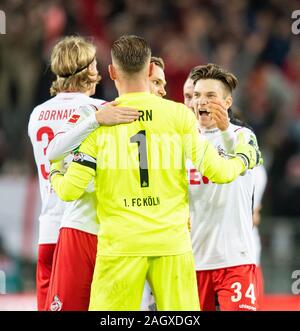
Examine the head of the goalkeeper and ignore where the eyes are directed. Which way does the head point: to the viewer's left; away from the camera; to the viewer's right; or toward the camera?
away from the camera

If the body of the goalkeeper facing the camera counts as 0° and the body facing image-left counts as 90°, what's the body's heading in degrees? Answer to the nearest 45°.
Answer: approximately 180°
